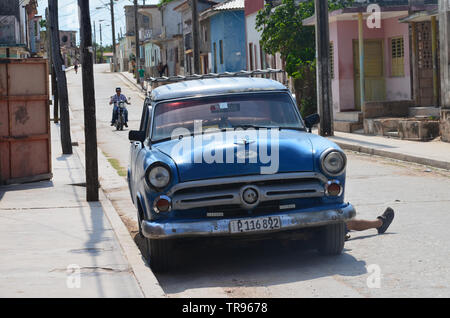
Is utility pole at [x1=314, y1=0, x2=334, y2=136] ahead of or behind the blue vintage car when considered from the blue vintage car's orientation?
behind

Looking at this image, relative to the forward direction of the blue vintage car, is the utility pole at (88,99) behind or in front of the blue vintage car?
behind

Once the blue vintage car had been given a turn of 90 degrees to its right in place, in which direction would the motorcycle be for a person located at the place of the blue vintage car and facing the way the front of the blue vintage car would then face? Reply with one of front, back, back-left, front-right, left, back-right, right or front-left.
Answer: right

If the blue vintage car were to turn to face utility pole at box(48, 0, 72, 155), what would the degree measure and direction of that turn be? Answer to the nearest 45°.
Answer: approximately 180°

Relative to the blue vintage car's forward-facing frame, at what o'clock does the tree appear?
The tree is roughly at 6 o'clock from the blue vintage car.

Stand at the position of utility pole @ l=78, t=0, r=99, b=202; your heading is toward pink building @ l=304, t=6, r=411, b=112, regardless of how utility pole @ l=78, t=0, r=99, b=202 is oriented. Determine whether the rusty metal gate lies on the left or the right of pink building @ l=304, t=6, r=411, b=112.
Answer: left

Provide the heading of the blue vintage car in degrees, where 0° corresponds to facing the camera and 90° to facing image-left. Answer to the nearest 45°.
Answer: approximately 0°

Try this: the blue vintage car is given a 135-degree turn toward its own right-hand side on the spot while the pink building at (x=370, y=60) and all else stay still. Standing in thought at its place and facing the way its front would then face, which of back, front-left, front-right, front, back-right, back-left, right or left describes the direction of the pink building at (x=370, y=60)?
front-right
